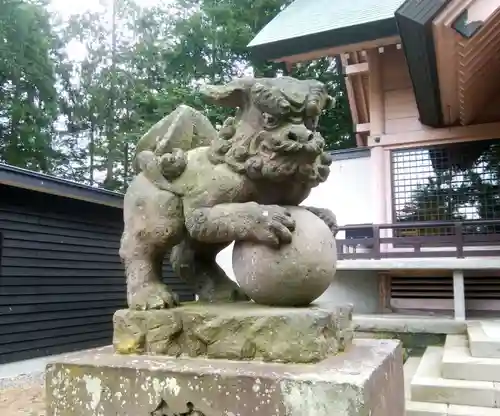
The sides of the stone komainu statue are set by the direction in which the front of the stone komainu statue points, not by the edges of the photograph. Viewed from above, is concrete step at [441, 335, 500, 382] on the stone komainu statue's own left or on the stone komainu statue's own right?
on the stone komainu statue's own left

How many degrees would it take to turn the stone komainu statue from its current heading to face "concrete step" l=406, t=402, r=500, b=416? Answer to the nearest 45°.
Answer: approximately 90° to its left

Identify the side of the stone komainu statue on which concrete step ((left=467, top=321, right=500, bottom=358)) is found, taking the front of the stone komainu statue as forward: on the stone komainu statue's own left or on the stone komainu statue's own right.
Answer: on the stone komainu statue's own left

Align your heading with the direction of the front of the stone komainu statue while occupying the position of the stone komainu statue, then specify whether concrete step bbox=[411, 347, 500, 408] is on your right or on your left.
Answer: on your left

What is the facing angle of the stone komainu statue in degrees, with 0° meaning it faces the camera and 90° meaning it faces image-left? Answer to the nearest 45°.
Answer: approximately 315°
